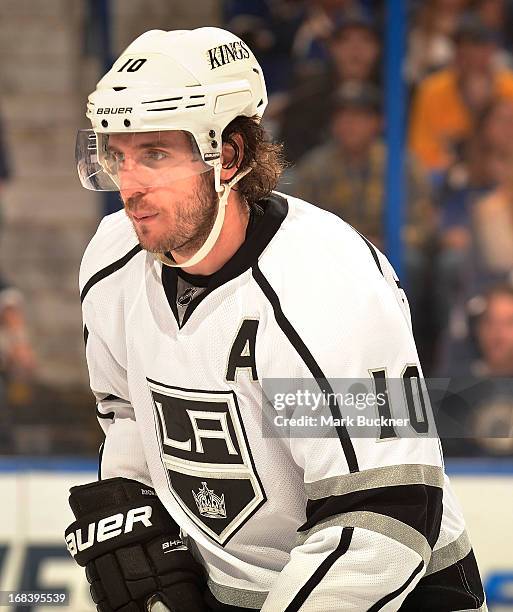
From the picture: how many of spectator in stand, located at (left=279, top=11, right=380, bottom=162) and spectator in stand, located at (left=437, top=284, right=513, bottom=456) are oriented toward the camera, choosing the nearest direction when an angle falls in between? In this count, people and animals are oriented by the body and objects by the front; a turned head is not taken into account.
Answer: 2
